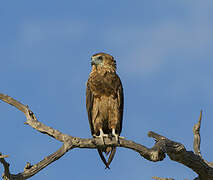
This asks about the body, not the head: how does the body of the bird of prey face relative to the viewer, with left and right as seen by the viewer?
facing the viewer

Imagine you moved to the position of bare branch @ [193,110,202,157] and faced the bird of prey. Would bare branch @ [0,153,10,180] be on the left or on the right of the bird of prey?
left

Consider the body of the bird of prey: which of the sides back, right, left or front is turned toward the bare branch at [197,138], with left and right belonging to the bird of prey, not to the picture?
left
